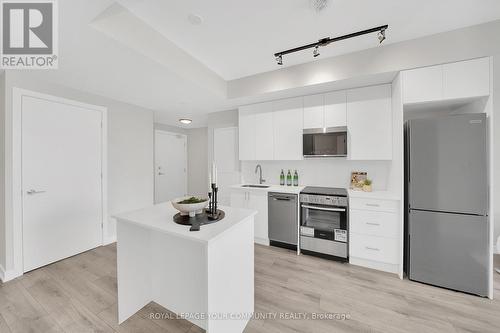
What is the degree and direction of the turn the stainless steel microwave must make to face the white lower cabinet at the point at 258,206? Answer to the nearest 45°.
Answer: approximately 90° to its right

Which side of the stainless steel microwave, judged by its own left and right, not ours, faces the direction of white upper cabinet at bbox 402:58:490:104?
left

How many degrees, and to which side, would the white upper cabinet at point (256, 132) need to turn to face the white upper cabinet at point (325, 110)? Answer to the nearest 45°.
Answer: approximately 90° to its left

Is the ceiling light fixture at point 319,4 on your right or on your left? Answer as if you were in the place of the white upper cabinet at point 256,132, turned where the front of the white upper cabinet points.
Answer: on your left

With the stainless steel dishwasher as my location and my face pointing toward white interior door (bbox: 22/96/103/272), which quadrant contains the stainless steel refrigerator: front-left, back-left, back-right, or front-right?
back-left

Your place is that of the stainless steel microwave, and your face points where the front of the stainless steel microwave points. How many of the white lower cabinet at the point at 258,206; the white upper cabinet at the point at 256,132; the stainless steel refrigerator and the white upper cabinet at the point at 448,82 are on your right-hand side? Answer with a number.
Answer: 2

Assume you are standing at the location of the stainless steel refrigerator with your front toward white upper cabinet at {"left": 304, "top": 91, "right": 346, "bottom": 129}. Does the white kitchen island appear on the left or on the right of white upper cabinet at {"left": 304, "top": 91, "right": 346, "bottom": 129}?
left
